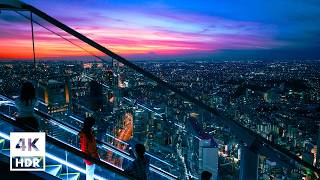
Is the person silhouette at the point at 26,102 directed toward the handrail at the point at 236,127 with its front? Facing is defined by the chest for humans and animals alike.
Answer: no

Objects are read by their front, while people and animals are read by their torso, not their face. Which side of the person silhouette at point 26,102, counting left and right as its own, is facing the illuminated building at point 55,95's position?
front

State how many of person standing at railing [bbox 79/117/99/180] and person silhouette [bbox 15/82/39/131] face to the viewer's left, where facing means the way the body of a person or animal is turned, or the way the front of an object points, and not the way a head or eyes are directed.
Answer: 0

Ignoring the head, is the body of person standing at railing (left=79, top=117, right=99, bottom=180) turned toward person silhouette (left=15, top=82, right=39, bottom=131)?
no

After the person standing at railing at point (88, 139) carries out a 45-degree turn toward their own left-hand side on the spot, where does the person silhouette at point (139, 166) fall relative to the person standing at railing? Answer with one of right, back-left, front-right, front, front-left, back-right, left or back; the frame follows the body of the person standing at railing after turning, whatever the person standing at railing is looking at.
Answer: back-right

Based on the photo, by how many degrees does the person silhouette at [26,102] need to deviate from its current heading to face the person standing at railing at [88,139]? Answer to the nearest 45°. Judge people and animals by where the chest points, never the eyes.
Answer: approximately 90° to its right

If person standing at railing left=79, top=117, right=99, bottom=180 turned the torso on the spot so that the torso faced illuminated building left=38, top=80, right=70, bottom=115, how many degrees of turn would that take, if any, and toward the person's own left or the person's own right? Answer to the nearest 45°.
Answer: approximately 45° to the person's own left

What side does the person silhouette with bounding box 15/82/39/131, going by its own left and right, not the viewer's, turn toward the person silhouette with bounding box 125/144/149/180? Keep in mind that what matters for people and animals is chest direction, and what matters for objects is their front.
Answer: right

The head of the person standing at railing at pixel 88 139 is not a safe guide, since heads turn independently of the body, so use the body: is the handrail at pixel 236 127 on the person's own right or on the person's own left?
on the person's own right

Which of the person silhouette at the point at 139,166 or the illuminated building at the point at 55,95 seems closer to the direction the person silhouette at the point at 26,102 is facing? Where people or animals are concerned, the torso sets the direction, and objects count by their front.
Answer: the illuminated building

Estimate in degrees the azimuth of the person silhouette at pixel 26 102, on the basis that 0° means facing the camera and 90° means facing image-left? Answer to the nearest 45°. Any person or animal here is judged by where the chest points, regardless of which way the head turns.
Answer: approximately 180°
